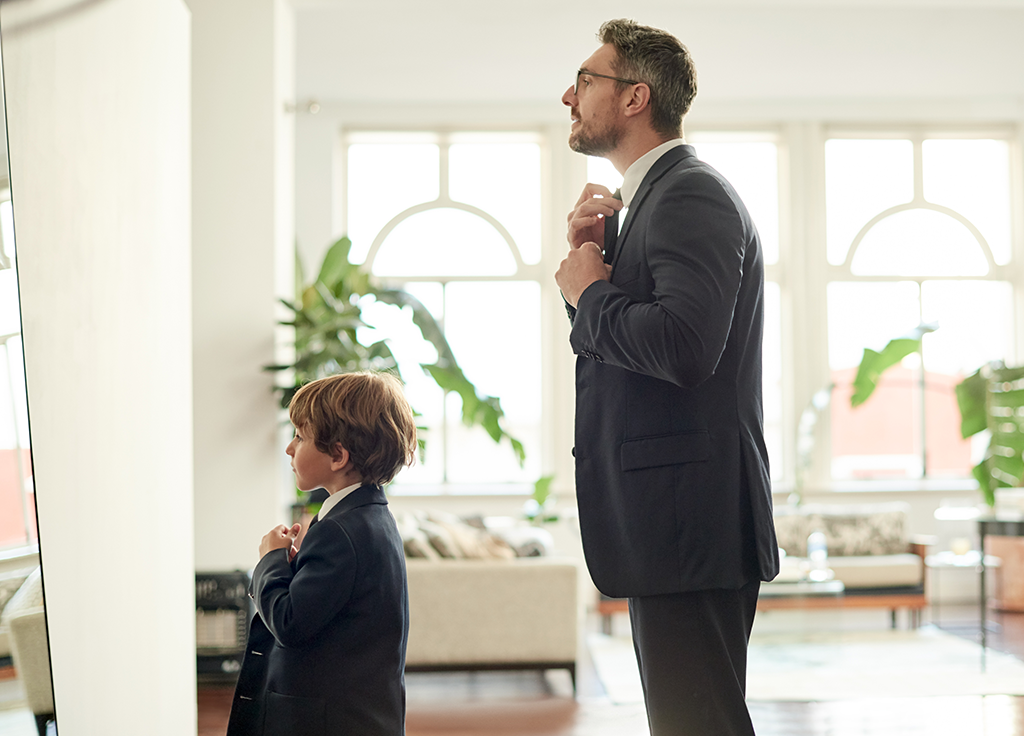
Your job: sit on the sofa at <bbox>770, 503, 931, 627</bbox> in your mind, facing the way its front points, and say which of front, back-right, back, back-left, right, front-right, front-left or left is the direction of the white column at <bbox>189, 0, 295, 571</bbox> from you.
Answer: front-right

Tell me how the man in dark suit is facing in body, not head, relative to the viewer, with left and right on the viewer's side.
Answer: facing to the left of the viewer

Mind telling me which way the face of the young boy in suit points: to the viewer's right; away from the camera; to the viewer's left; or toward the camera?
to the viewer's left

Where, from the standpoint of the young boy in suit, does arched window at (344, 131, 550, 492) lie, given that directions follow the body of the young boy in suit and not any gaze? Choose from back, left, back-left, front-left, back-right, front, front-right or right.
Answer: right

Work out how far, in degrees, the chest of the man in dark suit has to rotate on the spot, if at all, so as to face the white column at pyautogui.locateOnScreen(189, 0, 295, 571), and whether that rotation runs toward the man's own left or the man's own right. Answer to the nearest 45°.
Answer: approximately 45° to the man's own right

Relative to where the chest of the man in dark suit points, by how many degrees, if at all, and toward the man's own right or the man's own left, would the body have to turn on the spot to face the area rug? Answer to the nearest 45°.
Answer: approximately 90° to the man's own right

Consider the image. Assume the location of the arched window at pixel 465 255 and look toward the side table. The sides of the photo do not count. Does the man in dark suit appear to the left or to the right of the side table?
right

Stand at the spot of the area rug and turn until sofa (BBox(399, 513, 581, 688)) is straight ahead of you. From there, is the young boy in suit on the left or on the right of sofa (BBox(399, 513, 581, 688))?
left

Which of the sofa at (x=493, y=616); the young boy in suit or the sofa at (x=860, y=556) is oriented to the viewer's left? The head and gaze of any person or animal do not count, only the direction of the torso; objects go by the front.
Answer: the young boy in suit

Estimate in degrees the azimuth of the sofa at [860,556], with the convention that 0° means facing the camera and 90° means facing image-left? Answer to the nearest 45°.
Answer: approximately 0°

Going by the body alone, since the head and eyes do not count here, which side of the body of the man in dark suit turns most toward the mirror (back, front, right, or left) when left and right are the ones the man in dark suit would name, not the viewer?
front

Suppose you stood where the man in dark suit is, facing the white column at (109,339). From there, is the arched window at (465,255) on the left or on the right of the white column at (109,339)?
right
